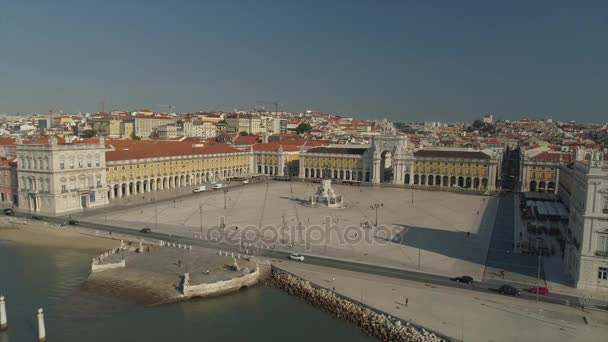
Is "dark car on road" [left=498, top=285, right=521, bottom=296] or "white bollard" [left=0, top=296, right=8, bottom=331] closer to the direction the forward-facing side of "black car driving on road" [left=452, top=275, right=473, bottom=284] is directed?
the white bollard

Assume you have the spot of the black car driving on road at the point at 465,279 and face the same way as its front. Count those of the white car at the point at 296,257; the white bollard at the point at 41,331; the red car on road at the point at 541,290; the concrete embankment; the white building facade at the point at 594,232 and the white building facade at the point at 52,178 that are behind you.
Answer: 2

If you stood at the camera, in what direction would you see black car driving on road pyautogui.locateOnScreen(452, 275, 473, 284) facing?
facing to the left of the viewer

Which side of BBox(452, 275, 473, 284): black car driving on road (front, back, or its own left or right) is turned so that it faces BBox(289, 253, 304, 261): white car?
front

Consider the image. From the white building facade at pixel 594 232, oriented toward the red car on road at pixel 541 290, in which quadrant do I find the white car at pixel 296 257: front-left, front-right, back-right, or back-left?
front-right

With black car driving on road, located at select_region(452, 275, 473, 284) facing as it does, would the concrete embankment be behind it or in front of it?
in front

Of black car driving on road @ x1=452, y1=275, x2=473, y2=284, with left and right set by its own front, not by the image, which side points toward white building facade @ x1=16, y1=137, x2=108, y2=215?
front
